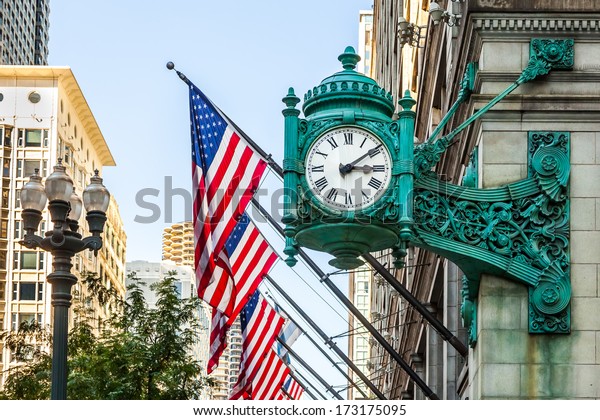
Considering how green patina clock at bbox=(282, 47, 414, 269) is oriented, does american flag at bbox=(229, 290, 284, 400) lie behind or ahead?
behind

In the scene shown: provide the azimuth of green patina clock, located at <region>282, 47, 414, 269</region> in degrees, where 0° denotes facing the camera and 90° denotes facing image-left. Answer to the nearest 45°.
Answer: approximately 0°

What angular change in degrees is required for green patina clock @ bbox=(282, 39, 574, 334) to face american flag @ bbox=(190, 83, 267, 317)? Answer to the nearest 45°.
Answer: approximately 135° to its right

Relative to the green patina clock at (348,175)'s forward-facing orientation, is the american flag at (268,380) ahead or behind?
behind

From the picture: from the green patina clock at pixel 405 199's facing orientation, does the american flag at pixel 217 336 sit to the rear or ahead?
to the rear
